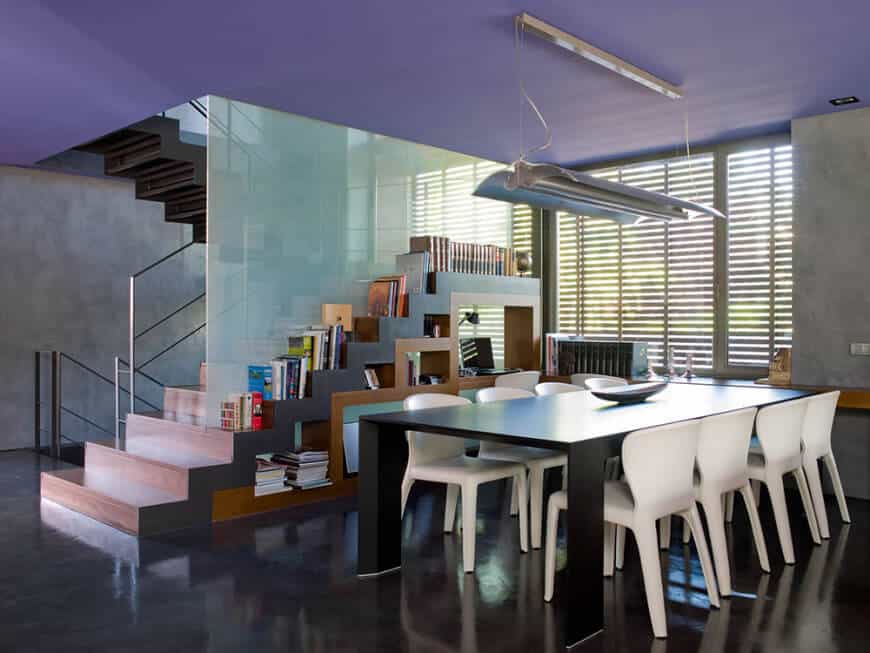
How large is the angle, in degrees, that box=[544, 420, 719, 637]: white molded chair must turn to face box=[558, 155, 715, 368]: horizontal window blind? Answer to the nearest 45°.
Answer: approximately 45° to its right

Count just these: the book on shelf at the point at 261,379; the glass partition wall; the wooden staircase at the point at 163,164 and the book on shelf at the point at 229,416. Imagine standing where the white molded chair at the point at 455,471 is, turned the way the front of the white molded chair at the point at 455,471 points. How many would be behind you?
4

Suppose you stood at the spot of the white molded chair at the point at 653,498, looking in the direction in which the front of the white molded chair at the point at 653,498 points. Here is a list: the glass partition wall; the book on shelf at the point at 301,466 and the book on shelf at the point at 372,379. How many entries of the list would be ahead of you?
3

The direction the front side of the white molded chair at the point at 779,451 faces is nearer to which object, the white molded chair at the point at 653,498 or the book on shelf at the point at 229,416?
the book on shelf

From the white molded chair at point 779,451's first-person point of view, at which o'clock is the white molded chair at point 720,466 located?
the white molded chair at point 720,466 is roughly at 8 o'clock from the white molded chair at point 779,451.

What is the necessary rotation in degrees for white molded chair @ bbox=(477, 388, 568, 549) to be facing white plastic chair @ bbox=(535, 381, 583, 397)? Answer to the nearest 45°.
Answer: approximately 135° to its left

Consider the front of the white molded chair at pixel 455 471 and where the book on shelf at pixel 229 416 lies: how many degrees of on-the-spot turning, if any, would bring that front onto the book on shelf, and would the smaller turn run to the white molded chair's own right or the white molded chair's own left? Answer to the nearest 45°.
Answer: approximately 180°

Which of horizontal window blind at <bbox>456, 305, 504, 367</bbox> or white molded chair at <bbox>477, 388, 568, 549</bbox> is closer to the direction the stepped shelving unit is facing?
the white molded chair

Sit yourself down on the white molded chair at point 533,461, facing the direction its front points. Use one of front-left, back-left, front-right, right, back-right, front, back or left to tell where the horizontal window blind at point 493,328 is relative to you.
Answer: back-left

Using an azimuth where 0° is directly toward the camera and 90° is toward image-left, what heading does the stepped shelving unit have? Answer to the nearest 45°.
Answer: approximately 315°

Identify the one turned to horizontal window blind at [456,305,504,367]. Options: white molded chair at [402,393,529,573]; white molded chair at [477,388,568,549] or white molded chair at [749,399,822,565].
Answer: white molded chair at [749,399,822,565]

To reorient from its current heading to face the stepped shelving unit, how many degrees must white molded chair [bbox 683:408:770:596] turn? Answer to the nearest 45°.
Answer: approximately 45° to its left

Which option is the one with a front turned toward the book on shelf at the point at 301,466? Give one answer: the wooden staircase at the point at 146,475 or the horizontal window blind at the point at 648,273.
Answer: the horizontal window blind

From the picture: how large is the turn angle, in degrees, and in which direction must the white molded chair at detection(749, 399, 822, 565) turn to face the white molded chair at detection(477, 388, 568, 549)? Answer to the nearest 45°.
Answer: approximately 45° to its left

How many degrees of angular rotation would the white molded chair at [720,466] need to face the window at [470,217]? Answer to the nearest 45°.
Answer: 0° — it already faces it
